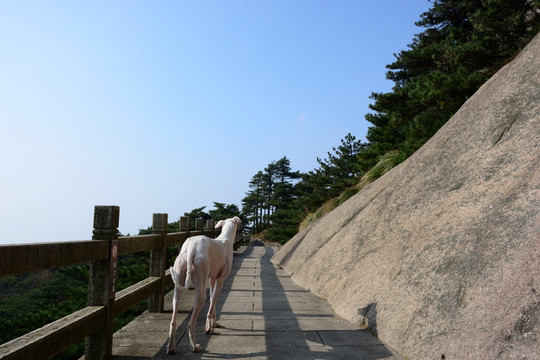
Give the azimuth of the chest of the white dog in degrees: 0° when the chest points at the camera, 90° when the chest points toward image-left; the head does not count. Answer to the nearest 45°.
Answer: approximately 225°
